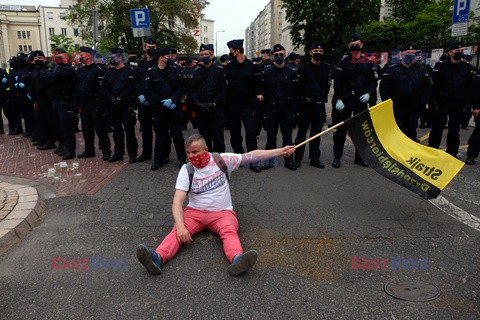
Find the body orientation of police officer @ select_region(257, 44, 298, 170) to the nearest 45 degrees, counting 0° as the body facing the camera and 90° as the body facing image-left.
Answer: approximately 0°

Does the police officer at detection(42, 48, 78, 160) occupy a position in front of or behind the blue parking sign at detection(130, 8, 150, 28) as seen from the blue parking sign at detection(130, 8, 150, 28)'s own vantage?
in front

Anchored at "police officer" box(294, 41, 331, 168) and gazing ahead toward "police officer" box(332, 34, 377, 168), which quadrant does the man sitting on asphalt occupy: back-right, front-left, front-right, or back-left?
back-right

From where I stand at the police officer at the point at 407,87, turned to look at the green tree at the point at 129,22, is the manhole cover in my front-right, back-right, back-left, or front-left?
back-left

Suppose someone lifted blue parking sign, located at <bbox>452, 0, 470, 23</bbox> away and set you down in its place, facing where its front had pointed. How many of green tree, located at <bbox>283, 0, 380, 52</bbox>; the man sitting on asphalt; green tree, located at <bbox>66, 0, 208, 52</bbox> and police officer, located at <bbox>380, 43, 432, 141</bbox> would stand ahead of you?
2

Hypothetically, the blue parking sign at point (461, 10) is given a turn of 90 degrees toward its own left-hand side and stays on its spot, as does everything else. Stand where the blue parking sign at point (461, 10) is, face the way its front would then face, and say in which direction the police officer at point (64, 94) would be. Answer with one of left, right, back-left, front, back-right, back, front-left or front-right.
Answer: back-right

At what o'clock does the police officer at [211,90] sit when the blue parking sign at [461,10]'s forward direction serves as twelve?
The police officer is roughly at 1 o'clock from the blue parking sign.

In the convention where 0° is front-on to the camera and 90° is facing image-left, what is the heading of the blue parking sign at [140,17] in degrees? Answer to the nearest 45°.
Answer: approximately 0°

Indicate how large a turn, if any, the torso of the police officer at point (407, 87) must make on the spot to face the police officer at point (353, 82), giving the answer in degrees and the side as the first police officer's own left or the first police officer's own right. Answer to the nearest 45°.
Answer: approximately 90° to the first police officer's own right

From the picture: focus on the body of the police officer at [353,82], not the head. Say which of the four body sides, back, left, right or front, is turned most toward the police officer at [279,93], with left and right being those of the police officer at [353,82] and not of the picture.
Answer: right
